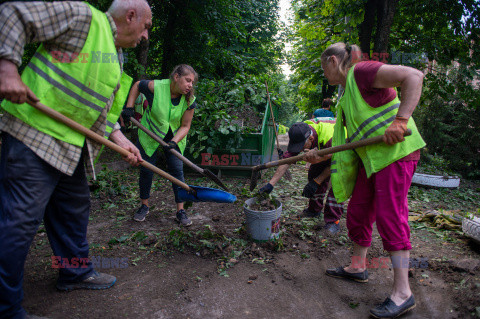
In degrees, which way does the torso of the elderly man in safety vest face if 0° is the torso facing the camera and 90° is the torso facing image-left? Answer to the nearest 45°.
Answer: approximately 270°

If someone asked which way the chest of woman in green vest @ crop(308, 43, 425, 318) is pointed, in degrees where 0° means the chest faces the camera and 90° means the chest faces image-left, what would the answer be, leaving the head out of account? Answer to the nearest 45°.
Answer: approximately 90°

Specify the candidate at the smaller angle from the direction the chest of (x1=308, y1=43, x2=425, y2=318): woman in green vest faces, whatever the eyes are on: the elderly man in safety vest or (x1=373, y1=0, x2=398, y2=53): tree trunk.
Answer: the elderly man in safety vest

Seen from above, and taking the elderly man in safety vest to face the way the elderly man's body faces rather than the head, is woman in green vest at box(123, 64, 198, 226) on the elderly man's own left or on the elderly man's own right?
on the elderly man's own left

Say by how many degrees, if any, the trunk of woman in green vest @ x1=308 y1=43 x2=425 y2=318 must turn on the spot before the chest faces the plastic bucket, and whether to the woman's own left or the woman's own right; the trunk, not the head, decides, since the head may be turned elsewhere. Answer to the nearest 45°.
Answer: approximately 45° to the woman's own right

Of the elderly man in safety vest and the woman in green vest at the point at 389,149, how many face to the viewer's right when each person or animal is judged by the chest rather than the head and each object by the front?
1

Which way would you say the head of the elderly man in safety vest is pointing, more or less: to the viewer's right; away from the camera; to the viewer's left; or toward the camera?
to the viewer's right

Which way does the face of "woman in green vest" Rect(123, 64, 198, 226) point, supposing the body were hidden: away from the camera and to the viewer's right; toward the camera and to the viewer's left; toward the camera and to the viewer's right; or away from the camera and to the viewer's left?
toward the camera and to the viewer's right

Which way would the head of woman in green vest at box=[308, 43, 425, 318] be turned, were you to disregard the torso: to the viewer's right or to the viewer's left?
to the viewer's left

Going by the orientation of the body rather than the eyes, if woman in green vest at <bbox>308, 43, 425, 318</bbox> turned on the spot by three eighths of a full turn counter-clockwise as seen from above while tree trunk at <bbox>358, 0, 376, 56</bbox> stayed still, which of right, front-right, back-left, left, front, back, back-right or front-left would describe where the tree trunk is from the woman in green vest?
back-left
